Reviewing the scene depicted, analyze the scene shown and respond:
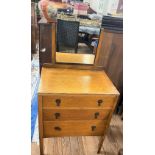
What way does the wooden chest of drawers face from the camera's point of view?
toward the camera
